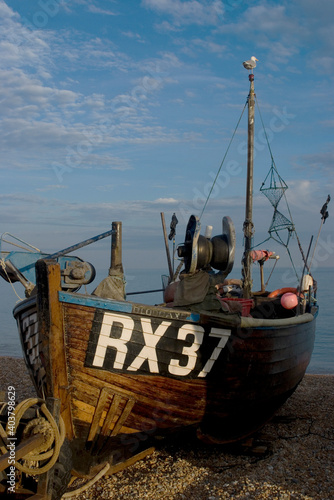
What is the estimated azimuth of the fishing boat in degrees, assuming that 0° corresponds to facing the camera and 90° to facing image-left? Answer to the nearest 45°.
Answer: approximately 45°

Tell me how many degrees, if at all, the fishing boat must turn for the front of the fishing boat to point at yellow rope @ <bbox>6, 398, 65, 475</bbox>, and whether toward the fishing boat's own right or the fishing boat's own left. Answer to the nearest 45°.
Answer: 0° — it already faces it
